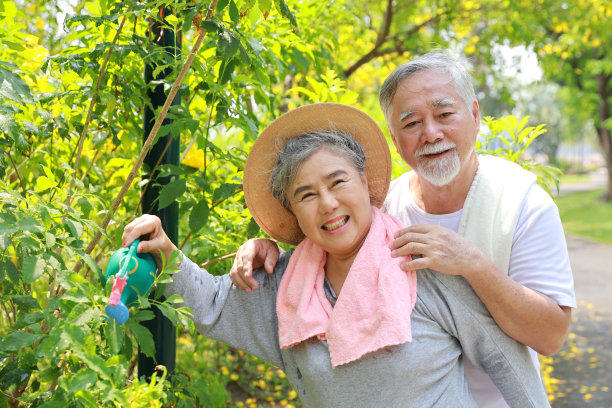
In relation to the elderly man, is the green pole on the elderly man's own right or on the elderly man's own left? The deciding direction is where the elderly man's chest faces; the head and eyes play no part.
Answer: on the elderly man's own right

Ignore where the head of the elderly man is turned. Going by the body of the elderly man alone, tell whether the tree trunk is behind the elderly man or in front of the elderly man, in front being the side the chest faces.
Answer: behind

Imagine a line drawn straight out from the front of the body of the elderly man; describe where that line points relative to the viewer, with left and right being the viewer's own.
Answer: facing the viewer and to the left of the viewer

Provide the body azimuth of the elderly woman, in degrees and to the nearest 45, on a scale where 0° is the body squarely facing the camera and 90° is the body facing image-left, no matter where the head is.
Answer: approximately 0°

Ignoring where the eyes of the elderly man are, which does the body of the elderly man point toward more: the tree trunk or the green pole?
the green pole

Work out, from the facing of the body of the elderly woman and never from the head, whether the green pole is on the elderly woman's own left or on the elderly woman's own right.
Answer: on the elderly woman's own right

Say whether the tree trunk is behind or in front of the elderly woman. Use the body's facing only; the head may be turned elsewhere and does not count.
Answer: behind
